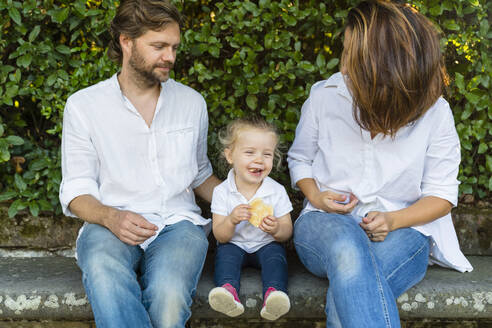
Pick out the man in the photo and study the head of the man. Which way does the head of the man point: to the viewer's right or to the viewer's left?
to the viewer's right

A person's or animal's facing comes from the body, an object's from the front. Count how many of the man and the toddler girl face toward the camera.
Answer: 2

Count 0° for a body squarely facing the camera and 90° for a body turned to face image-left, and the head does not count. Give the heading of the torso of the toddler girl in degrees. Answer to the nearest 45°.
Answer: approximately 0°

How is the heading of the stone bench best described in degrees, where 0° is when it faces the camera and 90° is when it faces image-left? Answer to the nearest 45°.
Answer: approximately 0°
